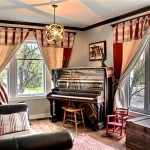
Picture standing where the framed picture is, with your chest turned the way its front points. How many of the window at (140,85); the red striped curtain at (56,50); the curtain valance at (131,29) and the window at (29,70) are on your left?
2

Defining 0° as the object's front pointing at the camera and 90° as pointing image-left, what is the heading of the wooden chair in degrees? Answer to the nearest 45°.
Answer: approximately 45°

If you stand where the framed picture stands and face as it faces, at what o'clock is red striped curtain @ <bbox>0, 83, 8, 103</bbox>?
The red striped curtain is roughly at 1 o'clock from the framed picture.

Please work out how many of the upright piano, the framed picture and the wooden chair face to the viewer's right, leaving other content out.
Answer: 0

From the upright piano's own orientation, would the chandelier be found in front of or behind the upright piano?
in front

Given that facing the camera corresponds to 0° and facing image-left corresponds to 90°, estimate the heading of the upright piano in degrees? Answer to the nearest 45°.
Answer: approximately 45°

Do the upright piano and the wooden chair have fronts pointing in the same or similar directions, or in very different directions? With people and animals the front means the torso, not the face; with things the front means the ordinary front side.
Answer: same or similar directions

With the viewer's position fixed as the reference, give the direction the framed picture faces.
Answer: facing the viewer and to the left of the viewer

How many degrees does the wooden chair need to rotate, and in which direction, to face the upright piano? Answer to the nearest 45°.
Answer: approximately 90° to its right

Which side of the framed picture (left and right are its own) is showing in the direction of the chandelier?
front

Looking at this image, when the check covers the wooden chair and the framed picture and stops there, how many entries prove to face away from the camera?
0

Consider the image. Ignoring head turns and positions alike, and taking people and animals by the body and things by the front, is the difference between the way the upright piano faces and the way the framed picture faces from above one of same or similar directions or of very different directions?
same or similar directions
